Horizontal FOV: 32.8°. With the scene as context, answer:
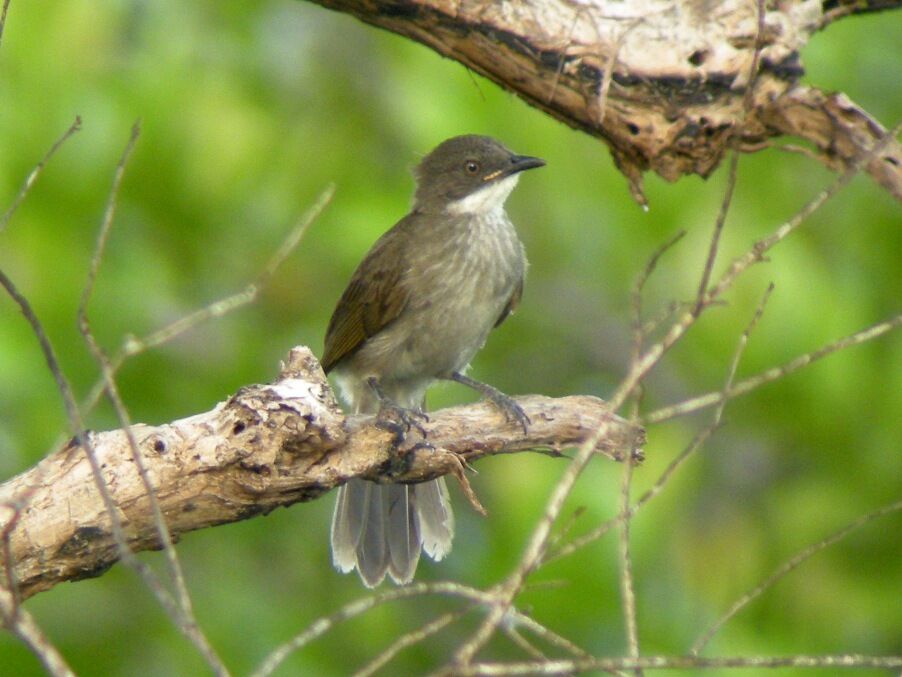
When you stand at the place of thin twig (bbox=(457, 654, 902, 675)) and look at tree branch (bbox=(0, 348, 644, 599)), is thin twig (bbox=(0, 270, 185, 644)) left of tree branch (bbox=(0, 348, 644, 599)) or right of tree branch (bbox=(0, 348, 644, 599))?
left

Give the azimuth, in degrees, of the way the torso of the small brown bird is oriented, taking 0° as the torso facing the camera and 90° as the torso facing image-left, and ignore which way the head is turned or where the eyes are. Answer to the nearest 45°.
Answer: approximately 315°

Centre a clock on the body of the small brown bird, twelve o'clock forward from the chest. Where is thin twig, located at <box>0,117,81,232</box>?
The thin twig is roughly at 5 o'clock from the small brown bird.
